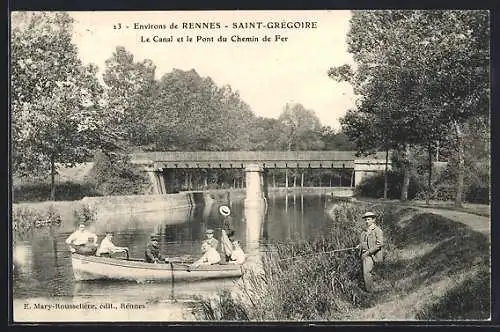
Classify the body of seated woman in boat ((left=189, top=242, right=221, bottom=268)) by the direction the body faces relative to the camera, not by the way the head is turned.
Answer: to the viewer's left

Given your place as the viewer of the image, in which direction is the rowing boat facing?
facing to the left of the viewer

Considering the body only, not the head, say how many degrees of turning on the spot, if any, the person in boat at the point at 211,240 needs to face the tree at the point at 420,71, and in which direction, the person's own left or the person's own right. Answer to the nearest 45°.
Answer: approximately 135° to the person's own left

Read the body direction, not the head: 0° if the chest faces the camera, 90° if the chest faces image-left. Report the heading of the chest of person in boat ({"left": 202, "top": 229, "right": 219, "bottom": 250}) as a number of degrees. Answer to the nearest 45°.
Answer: approximately 45°

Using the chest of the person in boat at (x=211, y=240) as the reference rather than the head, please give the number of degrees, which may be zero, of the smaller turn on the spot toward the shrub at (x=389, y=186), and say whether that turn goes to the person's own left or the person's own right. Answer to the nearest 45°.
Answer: approximately 135° to the person's own left

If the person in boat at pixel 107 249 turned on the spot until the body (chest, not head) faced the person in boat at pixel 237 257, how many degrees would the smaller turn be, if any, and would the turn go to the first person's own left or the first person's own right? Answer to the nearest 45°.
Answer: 0° — they already face them

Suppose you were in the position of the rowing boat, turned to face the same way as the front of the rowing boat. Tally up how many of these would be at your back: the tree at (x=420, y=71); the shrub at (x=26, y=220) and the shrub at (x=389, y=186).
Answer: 2

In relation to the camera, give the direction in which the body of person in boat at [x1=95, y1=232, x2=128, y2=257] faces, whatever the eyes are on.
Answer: to the viewer's right

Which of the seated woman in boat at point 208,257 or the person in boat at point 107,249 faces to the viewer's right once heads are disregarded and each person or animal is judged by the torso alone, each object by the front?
the person in boat

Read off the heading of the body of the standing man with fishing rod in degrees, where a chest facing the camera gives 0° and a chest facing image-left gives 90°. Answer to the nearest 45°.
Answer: approximately 45°
